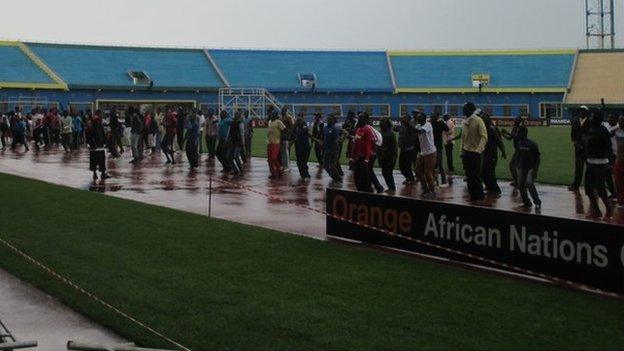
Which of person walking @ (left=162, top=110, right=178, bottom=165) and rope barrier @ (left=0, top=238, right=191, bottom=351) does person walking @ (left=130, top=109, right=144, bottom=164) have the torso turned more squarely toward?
the rope barrier

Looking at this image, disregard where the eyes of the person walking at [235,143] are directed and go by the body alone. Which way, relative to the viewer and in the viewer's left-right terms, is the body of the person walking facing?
facing to the right of the viewer

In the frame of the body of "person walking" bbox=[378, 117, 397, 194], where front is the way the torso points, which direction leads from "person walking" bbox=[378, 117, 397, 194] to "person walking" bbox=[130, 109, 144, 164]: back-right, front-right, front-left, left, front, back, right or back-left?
front-right

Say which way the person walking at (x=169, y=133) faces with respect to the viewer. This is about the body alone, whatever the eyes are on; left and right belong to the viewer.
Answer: facing to the left of the viewer

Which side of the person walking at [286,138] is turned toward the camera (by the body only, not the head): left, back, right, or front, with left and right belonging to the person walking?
left

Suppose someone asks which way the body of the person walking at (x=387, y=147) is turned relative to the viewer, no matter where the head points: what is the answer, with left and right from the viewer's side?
facing to the left of the viewer

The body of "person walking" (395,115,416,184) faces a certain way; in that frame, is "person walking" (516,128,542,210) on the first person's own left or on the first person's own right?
on the first person's own left
